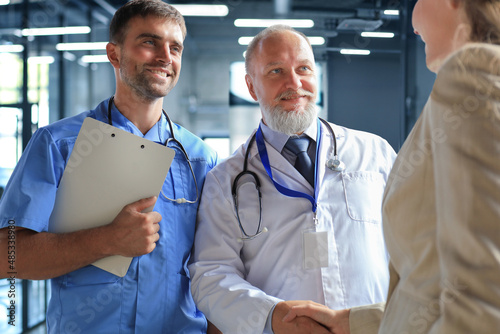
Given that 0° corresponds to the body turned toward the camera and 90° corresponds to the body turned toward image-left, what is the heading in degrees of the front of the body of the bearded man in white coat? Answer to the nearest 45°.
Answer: approximately 315°

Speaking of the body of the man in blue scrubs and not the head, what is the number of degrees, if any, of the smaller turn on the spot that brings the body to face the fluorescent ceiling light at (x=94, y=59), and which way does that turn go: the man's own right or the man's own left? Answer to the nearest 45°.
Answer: approximately 135° to the man's own left

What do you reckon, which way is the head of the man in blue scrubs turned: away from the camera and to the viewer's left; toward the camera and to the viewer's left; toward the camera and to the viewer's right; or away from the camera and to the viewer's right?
toward the camera and to the viewer's right

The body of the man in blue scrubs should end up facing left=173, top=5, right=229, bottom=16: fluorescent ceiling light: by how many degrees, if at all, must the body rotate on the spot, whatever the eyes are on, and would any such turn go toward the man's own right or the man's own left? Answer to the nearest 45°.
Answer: approximately 135° to the man's own left

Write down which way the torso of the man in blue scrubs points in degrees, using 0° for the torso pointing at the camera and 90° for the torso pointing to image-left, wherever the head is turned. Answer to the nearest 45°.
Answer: approximately 315°
